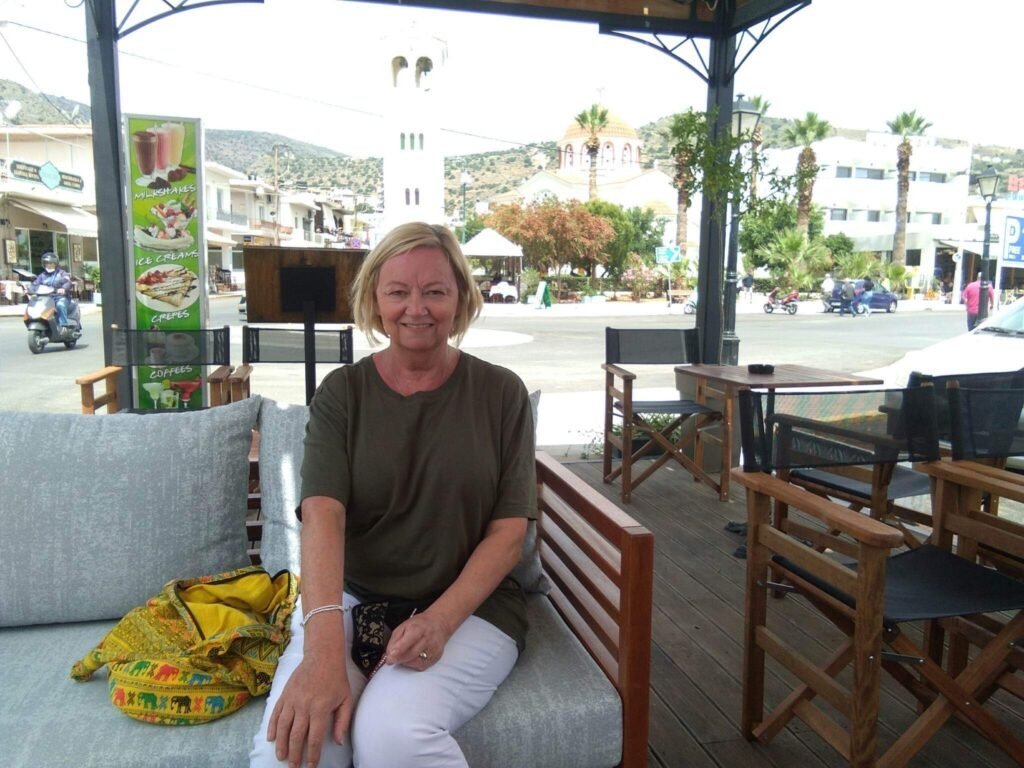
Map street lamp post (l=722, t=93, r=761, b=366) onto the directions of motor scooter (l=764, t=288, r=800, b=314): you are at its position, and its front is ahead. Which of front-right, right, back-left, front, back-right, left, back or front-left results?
left

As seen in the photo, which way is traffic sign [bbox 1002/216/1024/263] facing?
toward the camera

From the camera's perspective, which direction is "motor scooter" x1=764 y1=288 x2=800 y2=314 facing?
to the viewer's left

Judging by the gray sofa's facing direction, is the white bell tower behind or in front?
behind

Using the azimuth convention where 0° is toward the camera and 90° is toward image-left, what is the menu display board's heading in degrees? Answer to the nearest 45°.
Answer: approximately 0°

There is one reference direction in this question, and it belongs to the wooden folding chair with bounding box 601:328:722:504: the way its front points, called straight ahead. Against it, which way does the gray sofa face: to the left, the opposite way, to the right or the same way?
the same way

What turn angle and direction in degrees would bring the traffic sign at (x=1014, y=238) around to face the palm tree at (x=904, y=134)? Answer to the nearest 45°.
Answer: approximately 180°

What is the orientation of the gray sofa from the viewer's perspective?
toward the camera

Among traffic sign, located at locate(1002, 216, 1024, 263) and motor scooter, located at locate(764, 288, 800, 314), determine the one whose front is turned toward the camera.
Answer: the traffic sign

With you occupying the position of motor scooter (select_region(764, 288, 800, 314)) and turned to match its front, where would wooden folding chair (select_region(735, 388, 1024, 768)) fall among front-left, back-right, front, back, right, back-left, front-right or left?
left

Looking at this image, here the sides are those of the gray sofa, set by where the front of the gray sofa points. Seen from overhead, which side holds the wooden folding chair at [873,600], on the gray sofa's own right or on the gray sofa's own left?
on the gray sofa's own left

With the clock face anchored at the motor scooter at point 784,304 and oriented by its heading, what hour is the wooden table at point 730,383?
The wooden table is roughly at 9 o'clock from the motor scooter.

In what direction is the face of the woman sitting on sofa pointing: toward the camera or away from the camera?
toward the camera

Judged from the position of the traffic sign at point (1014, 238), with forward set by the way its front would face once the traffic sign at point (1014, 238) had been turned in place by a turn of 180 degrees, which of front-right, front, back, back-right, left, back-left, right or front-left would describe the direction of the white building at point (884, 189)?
front

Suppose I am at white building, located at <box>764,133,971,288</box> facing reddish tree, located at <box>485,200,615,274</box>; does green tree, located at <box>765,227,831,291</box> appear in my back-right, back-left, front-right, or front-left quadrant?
front-left

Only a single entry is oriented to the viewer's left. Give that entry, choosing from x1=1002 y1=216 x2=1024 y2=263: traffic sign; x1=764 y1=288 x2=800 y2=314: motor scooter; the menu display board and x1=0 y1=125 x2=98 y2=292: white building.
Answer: the motor scooter

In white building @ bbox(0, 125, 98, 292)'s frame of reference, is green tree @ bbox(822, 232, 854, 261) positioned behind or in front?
in front
